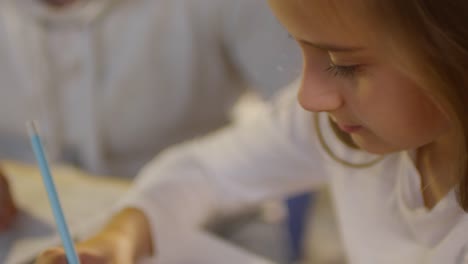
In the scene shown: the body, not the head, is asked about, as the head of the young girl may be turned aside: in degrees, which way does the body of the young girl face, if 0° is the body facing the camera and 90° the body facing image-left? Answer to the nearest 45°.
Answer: approximately 45°
